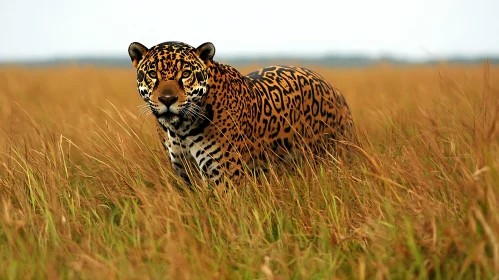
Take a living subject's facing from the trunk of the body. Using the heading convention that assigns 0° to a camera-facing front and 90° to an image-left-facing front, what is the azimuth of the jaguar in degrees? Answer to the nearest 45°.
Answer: approximately 45°
